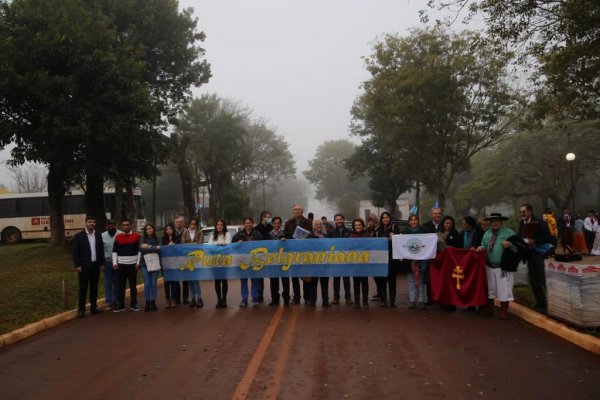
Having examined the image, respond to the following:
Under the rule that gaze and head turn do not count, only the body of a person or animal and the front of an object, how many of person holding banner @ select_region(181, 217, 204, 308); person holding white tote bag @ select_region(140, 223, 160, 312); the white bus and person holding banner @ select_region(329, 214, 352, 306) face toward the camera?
3

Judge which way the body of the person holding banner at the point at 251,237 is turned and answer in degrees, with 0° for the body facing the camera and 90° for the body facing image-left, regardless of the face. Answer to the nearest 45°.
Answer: approximately 0°

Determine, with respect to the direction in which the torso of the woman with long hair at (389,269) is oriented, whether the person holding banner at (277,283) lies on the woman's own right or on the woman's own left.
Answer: on the woman's own right

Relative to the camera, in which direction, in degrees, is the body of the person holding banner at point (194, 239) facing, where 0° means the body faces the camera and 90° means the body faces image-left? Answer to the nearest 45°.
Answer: approximately 0°

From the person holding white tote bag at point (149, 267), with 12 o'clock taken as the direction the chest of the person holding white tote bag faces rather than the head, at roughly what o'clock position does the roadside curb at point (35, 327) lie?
The roadside curb is roughly at 2 o'clock from the person holding white tote bag.

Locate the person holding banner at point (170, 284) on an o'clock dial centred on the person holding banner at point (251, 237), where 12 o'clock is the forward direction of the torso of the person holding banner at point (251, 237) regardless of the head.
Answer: the person holding banner at point (170, 284) is roughly at 3 o'clock from the person holding banner at point (251, 237).

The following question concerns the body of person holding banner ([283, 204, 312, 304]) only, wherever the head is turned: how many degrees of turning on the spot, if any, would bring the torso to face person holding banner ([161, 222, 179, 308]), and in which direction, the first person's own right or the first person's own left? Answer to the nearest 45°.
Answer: approximately 90° to the first person's own right

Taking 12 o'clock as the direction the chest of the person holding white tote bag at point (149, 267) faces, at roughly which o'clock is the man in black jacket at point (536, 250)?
The man in black jacket is roughly at 10 o'clock from the person holding white tote bag.
